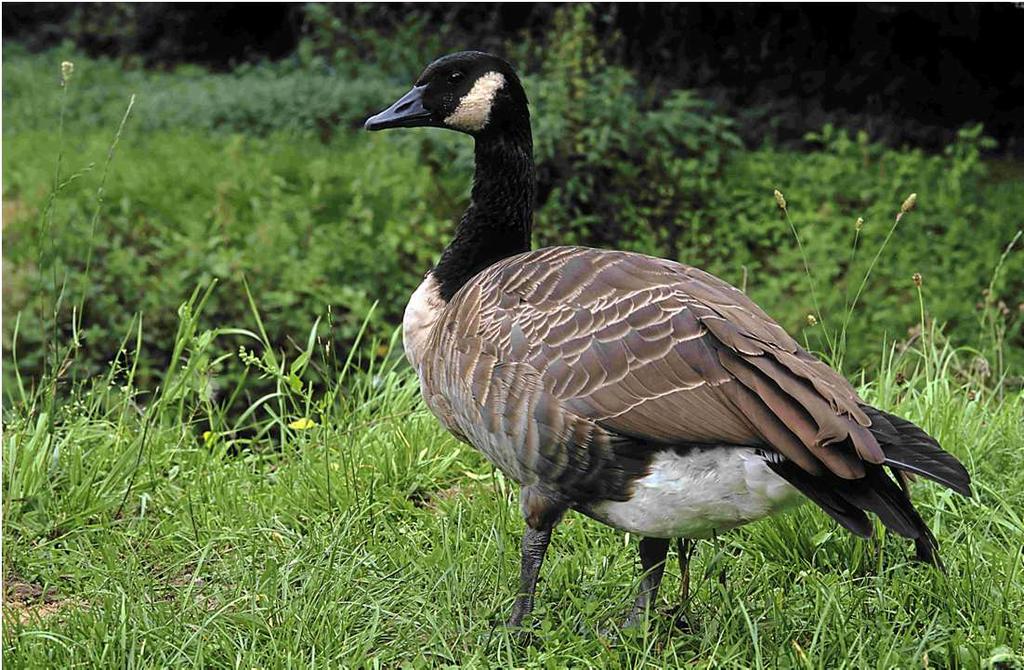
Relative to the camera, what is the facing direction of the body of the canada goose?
to the viewer's left
